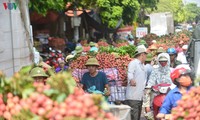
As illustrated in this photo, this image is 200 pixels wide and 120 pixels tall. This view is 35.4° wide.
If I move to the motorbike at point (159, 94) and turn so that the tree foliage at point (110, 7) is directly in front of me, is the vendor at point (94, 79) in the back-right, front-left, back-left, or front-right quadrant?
front-left

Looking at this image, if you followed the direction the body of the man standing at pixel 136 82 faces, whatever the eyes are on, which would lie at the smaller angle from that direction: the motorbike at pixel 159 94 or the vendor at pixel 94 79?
the motorbike
